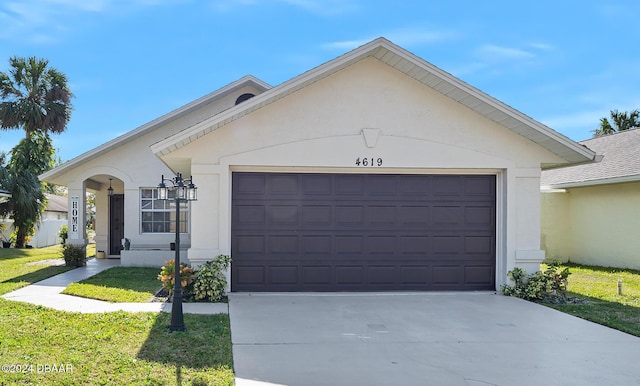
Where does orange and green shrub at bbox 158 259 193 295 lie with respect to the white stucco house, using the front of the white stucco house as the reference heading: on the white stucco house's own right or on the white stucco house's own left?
on the white stucco house's own right

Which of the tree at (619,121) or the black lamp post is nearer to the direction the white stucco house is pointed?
the black lamp post

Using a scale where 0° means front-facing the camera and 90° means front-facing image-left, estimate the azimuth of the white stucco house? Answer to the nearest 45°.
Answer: approximately 0°

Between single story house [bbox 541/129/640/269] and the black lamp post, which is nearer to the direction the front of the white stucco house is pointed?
the black lamp post

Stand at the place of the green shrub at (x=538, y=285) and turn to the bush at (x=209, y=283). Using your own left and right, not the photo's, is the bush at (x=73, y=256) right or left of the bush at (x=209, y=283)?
right

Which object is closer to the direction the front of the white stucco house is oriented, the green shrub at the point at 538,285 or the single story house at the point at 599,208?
the green shrub

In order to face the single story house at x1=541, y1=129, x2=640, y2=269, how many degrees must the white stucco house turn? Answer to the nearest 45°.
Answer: approximately 135° to its left

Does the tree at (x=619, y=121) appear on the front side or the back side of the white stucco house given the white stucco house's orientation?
on the back side

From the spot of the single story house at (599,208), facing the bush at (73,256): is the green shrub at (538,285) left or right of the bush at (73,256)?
left
